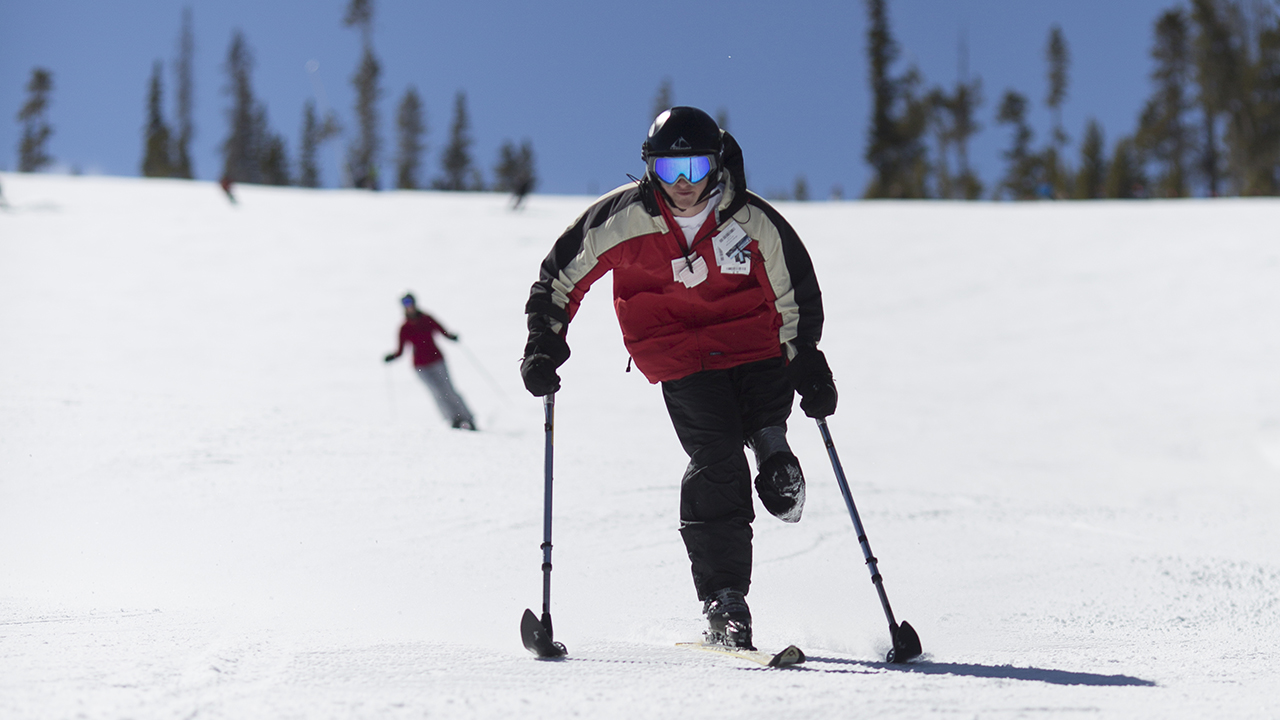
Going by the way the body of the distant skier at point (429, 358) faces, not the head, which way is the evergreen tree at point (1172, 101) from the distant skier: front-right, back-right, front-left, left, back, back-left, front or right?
back-left

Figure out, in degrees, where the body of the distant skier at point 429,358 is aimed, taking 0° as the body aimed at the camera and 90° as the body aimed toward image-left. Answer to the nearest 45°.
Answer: approximately 0°

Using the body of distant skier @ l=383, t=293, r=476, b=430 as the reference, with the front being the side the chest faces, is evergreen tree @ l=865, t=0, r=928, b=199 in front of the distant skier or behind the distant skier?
behind

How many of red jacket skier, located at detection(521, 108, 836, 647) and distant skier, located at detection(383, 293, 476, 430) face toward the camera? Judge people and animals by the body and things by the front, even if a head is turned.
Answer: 2

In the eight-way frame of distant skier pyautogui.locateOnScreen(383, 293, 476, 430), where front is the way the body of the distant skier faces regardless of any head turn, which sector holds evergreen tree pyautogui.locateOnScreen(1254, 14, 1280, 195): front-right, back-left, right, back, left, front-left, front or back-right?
back-left
